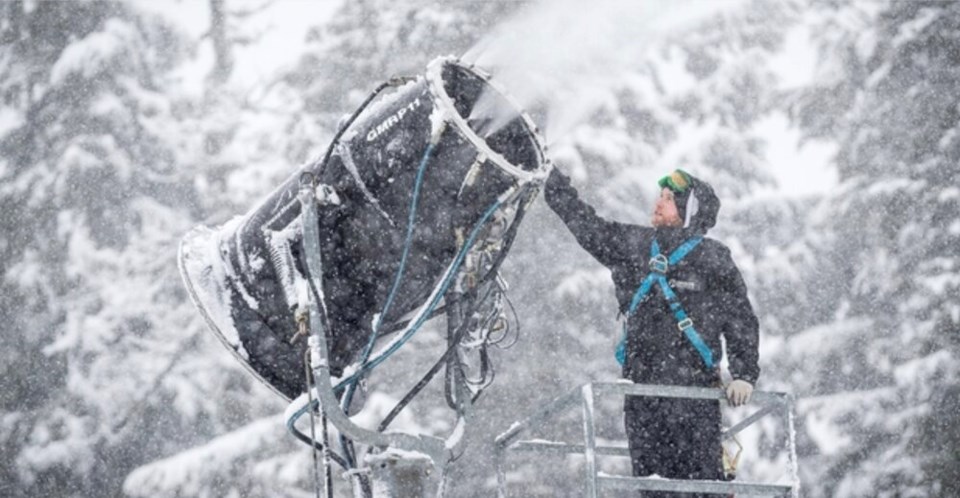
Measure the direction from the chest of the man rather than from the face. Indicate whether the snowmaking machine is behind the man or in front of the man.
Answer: in front

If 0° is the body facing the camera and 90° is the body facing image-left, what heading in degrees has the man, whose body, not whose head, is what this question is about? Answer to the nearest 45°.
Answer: approximately 45°

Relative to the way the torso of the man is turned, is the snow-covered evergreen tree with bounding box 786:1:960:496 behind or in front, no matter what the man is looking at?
behind
